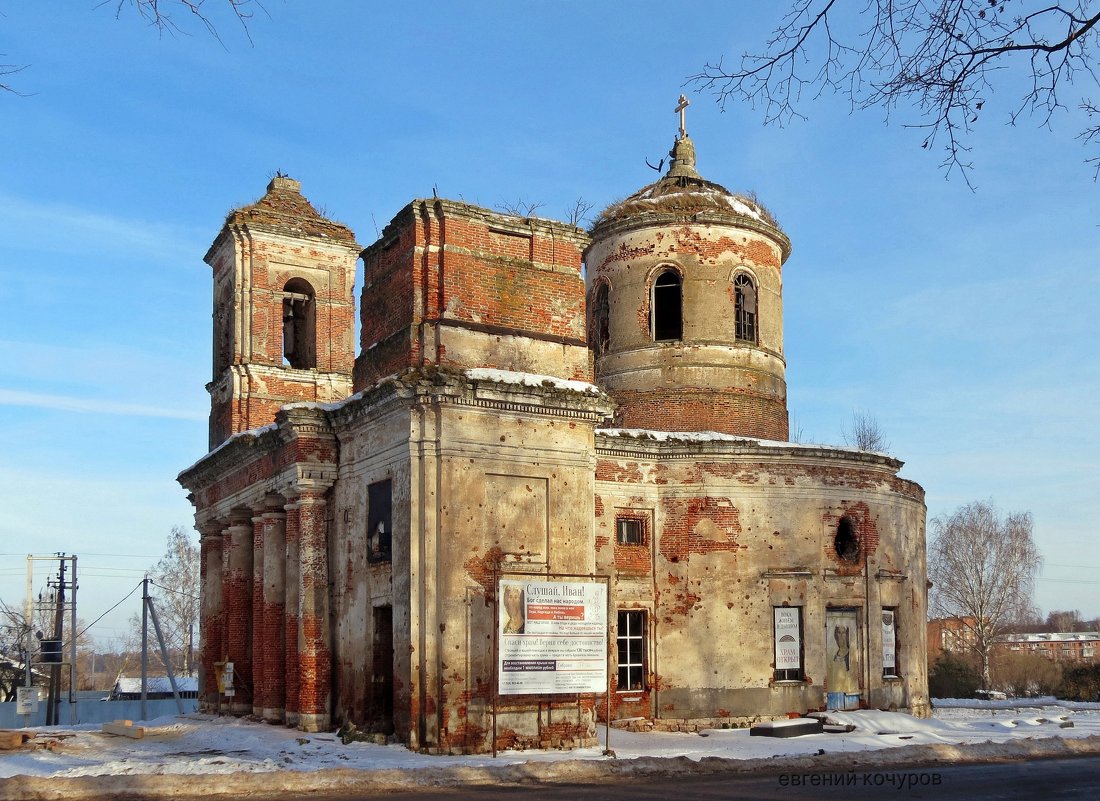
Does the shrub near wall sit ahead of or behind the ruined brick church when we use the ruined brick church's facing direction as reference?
behind

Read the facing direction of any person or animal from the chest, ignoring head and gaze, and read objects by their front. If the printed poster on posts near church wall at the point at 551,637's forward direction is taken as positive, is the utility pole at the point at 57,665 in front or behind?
behind

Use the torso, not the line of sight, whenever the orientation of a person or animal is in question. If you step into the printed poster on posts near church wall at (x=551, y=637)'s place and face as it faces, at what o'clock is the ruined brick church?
The ruined brick church is roughly at 6 o'clock from the printed poster on posts near church wall.

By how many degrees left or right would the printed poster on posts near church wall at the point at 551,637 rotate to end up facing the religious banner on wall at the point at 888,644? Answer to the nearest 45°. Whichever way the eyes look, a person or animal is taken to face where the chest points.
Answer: approximately 135° to its left

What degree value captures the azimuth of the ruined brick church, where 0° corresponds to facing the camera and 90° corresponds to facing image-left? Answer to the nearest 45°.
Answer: approximately 45°

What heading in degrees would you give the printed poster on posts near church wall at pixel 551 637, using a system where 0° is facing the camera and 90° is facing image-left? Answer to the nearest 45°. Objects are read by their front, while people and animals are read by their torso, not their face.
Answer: approximately 0°

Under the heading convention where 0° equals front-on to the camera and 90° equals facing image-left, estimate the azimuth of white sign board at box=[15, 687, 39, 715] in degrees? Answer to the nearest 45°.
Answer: approximately 0°

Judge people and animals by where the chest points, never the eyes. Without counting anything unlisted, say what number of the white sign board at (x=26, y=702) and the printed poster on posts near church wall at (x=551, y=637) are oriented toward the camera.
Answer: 2
